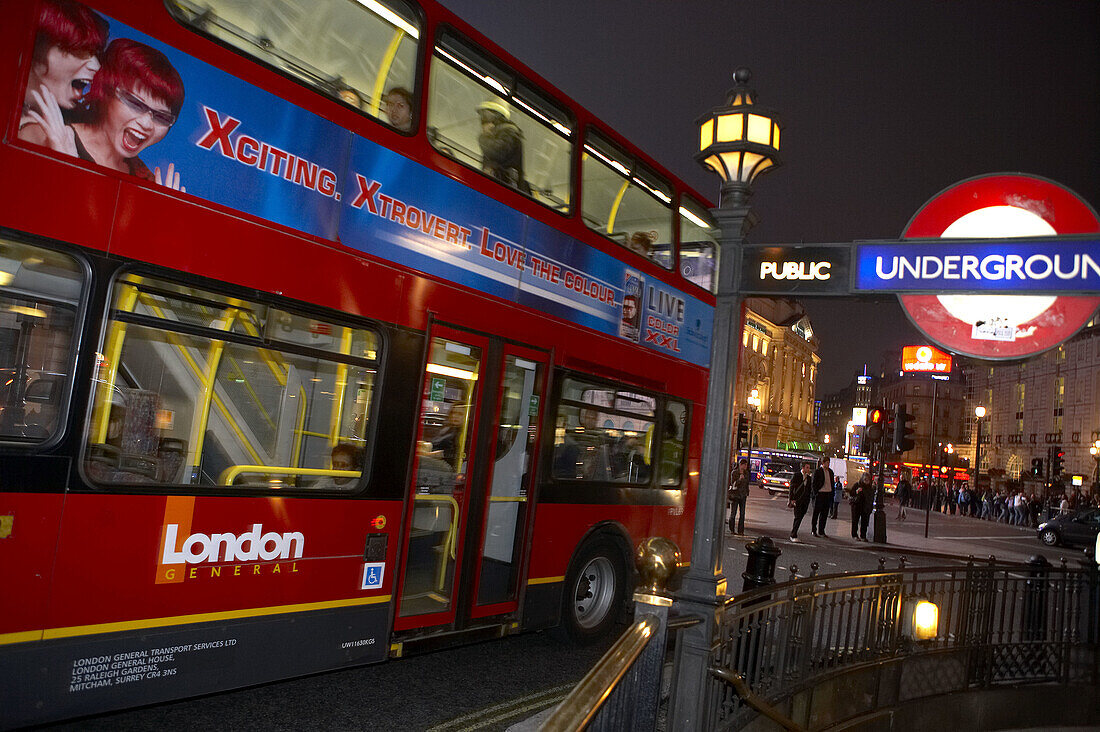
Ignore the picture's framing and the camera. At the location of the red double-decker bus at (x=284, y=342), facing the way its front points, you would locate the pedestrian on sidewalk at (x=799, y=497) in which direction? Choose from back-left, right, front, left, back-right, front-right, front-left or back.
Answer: back

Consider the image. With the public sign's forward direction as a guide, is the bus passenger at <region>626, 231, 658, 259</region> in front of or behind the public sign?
behind

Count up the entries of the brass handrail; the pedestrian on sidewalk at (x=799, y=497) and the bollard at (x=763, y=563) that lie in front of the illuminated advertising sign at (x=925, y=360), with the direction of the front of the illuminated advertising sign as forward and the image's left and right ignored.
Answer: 3

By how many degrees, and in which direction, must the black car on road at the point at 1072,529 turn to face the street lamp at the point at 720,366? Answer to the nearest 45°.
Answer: approximately 90° to its left

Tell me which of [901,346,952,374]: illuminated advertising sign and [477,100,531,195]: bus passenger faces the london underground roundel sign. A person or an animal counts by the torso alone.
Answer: the illuminated advertising sign

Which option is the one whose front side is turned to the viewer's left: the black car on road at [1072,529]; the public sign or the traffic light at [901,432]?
the black car on road

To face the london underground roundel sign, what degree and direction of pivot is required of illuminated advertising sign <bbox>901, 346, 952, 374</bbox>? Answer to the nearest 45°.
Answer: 0° — it already faces it
